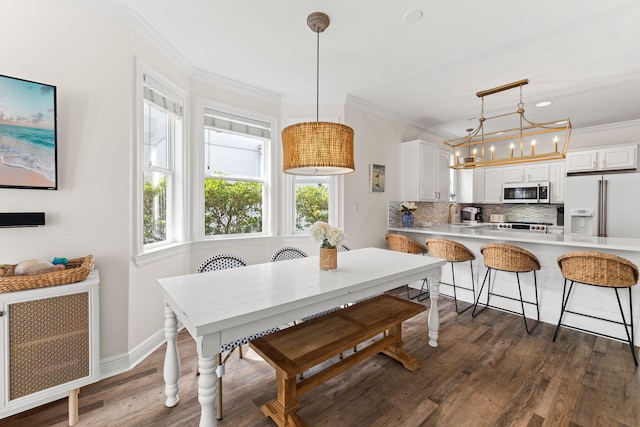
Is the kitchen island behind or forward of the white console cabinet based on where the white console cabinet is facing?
forward

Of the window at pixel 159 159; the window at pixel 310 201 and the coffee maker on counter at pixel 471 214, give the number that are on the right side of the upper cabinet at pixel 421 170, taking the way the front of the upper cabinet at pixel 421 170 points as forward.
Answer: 2

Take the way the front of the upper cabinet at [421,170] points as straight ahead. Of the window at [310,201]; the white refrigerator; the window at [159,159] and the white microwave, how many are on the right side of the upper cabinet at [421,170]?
2

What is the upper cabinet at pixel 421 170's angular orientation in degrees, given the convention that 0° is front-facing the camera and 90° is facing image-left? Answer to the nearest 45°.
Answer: approximately 315°

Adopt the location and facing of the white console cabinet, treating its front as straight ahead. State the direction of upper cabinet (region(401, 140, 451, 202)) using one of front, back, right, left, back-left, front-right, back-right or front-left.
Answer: front-left

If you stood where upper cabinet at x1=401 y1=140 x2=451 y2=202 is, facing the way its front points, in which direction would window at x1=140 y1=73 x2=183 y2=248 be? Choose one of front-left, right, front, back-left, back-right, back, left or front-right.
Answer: right

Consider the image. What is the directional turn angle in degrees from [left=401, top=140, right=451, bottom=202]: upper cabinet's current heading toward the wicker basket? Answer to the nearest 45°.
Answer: approximately 90° to its right

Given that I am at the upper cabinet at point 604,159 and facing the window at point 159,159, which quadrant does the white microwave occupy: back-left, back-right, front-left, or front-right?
front-right

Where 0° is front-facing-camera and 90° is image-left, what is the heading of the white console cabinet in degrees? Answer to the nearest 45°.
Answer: approximately 315°

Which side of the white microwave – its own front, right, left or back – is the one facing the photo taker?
front

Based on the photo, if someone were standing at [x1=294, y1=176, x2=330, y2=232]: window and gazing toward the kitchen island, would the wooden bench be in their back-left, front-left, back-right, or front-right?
front-right

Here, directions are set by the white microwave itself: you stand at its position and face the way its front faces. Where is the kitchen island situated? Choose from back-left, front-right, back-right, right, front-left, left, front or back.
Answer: front

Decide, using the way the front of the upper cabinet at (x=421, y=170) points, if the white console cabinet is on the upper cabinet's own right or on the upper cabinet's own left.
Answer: on the upper cabinet's own right

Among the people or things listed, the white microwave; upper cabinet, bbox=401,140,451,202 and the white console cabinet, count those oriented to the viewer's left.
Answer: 0

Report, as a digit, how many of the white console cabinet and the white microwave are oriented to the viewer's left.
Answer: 0

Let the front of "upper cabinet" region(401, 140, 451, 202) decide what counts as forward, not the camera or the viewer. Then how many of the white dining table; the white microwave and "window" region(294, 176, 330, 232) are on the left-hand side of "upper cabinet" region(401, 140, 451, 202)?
1

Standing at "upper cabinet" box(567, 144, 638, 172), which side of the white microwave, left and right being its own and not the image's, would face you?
left

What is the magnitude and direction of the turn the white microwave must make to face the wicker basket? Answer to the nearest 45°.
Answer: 0° — it already faces it

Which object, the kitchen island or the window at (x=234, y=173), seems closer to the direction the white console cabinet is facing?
the kitchen island
